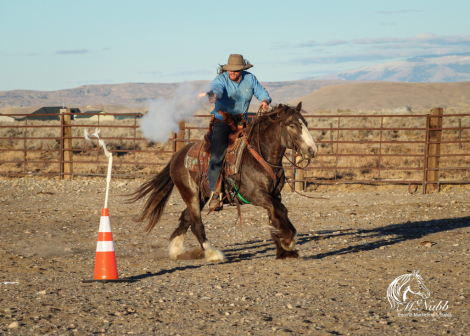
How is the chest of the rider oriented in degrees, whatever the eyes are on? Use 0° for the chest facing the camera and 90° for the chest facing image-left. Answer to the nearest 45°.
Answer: approximately 0°

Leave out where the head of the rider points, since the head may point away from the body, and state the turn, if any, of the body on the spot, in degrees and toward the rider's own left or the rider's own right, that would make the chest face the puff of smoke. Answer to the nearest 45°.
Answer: approximately 135° to the rider's own right

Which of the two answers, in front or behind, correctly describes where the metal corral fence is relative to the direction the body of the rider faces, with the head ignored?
behind

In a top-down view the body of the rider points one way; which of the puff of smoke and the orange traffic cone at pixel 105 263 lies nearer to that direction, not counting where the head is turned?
the orange traffic cone

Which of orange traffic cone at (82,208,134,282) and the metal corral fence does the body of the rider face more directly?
the orange traffic cone
